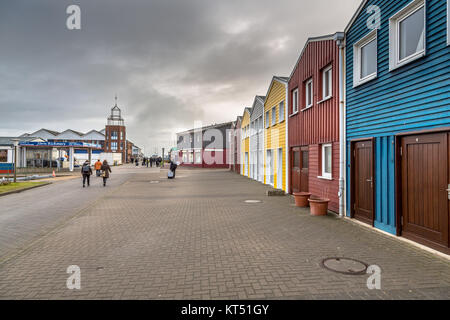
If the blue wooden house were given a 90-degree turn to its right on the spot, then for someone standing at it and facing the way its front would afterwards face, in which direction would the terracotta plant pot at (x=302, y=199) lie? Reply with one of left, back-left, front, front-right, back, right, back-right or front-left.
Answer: front

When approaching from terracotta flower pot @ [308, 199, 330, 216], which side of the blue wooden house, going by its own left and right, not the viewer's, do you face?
right

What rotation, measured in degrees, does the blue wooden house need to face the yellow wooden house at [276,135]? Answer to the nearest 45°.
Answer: approximately 90° to its right

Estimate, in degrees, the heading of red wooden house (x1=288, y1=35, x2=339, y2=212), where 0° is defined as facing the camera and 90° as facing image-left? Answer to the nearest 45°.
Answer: approximately 45°

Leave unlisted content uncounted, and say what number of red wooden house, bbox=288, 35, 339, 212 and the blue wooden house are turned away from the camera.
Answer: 0

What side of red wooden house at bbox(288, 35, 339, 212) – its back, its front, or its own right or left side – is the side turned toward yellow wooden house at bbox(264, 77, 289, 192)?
right

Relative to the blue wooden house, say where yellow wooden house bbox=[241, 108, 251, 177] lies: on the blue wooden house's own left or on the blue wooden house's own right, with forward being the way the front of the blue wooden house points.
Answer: on the blue wooden house's own right

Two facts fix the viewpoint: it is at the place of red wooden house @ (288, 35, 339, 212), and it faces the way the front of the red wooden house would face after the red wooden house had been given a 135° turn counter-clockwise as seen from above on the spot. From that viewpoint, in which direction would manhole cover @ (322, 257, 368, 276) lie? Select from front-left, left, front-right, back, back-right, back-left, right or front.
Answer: right
